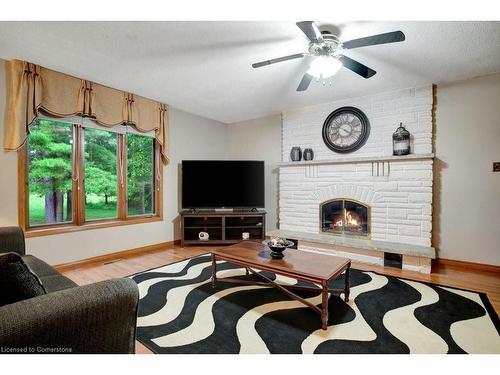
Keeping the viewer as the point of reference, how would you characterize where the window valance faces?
facing the viewer and to the right of the viewer

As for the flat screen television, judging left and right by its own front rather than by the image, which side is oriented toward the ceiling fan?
front

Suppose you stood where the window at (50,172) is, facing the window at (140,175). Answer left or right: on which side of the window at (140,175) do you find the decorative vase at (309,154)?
right

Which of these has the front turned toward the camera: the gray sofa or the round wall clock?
the round wall clock

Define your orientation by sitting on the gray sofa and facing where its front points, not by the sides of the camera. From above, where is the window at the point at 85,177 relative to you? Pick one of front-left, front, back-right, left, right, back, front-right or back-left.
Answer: front-left

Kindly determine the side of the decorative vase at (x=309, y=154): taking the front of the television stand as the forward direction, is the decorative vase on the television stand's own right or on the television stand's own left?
on the television stand's own left

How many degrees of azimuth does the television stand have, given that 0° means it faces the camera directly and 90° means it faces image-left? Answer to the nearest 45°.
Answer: approximately 0°

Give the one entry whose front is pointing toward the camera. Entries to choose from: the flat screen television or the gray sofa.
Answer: the flat screen television

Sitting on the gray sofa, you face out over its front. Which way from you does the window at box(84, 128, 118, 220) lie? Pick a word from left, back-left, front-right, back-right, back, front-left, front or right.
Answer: front-left

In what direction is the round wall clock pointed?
toward the camera

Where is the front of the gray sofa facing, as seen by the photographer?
facing away from the viewer and to the right of the viewer

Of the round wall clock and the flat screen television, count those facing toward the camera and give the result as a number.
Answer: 2

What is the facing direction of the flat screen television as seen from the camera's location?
facing the viewer

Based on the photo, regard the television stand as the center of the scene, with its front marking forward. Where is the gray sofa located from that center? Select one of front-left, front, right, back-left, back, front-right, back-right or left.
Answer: front

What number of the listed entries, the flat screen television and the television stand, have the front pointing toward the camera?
2

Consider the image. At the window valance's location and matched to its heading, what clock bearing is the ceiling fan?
The ceiling fan is roughly at 12 o'clock from the window valance.

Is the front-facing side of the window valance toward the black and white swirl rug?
yes
